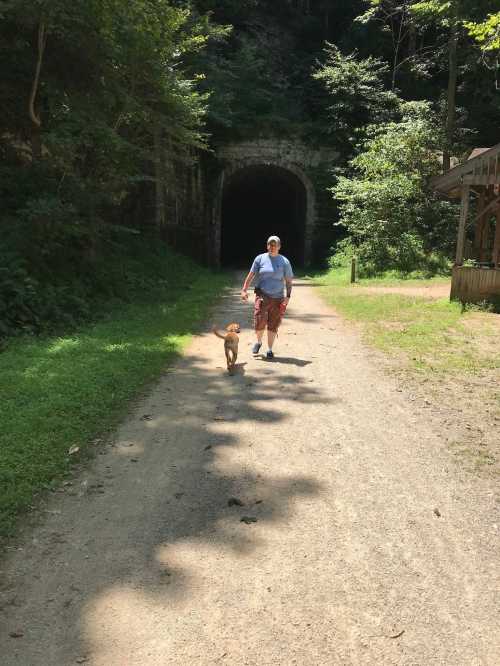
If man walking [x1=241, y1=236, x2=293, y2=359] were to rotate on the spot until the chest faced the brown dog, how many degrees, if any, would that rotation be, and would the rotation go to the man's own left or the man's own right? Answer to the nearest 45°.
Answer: approximately 45° to the man's own right

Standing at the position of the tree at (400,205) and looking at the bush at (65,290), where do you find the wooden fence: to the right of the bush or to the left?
left

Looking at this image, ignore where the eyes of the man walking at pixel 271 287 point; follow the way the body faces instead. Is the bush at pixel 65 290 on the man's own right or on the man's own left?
on the man's own right

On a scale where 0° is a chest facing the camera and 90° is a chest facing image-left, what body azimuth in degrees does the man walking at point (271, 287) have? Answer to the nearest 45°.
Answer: approximately 0°

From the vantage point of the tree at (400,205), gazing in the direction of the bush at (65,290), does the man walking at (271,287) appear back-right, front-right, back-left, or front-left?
front-left

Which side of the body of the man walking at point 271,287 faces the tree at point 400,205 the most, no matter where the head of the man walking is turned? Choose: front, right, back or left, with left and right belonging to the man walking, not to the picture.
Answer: back

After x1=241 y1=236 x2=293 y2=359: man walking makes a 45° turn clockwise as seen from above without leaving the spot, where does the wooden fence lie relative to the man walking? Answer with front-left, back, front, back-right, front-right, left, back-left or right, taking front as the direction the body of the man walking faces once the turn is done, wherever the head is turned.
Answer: back

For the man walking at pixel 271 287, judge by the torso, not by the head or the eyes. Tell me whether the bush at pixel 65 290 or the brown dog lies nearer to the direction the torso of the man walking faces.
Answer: the brown dog

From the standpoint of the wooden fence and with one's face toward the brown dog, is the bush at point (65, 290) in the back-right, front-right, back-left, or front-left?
front-right

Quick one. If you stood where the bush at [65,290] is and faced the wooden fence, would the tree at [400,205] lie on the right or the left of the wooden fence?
left

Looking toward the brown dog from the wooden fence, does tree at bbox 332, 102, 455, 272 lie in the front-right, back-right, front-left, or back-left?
back-right
